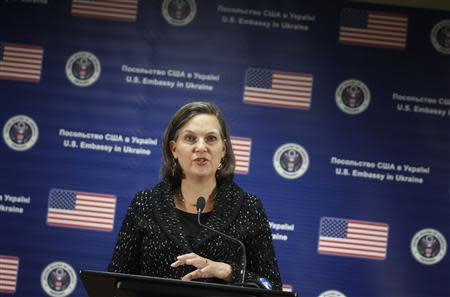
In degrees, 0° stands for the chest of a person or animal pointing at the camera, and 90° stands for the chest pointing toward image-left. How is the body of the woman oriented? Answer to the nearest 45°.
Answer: approximately 0°
